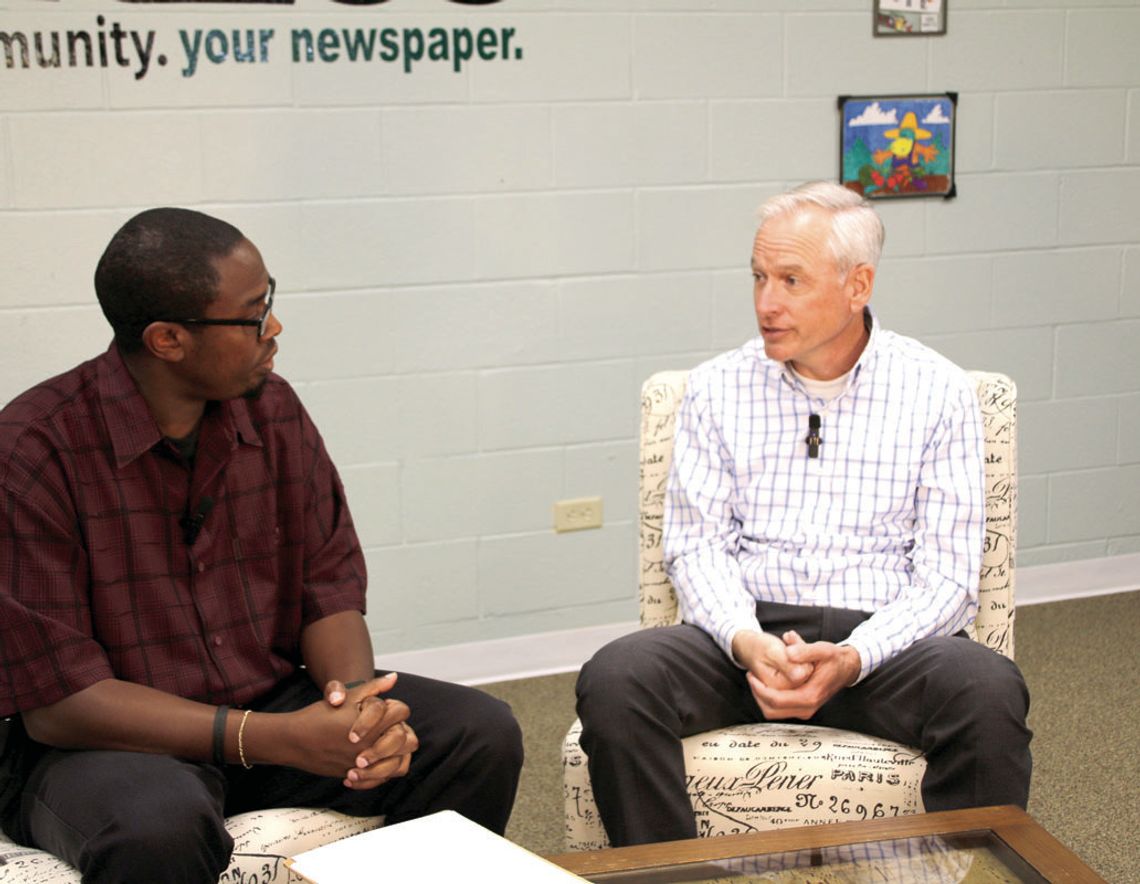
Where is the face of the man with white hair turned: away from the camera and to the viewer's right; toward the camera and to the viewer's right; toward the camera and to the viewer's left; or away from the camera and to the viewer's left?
toward the camera and to the viewer's left

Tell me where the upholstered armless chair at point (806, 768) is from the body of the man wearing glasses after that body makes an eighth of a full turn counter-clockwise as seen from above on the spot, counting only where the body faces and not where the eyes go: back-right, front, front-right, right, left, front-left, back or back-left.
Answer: front

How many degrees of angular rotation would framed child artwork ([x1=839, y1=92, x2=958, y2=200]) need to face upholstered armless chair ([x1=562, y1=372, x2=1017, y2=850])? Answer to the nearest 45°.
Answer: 0° — it already faces it

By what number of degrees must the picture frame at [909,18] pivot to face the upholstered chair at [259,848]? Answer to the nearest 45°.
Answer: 0° — it already faces it

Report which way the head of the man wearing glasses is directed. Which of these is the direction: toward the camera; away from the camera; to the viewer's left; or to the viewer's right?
to the viewer's right

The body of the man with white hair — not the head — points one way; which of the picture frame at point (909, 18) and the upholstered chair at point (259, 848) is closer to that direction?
the upholstered chair

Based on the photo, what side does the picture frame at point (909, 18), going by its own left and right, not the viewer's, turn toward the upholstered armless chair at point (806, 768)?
front

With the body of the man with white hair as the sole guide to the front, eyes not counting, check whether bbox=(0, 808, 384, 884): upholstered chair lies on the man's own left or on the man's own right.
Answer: on the man's own right

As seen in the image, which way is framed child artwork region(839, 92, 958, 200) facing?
toward the camera

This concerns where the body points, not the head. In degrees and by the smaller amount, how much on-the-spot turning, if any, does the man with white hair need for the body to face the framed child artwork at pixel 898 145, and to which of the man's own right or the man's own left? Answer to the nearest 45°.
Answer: approximately 180°

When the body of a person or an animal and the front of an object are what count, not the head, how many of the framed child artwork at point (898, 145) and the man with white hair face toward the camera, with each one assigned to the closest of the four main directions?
2

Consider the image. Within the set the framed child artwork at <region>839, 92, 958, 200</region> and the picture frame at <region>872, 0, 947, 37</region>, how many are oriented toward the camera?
2

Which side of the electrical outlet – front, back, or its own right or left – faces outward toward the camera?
front

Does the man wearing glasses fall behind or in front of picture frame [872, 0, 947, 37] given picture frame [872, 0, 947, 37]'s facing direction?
in front

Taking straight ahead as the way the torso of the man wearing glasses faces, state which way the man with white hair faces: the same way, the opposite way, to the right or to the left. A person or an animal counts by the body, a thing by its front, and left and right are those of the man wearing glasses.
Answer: to the right

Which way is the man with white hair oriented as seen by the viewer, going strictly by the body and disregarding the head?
toward the camera

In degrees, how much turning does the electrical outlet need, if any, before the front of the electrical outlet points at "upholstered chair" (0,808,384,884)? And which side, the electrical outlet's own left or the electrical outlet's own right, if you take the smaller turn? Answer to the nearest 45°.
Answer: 0° — it already faces it

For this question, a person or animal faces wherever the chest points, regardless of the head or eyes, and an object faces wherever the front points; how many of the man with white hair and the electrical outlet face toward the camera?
2
